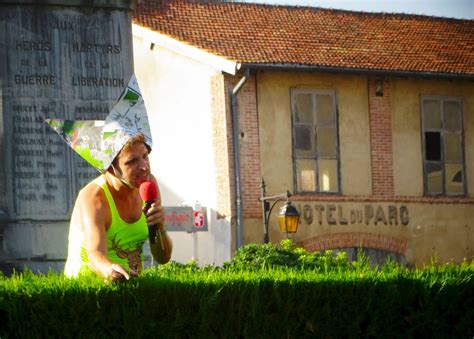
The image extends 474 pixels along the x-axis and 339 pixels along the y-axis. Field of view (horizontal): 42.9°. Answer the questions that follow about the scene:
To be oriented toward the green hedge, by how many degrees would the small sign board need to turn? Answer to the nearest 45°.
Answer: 0° — it already faces it

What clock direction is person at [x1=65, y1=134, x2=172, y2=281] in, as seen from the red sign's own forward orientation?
The person is roughly at 12 o'clock from the red sign.

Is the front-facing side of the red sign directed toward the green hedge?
yes

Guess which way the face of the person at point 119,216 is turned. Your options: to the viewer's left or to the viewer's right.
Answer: to the viewer's right

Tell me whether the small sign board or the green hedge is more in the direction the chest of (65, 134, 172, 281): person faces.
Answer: the green hedge

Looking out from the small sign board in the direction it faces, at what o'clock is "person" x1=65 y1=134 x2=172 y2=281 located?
The person is roughly at 12 o'clock from the small sign board.

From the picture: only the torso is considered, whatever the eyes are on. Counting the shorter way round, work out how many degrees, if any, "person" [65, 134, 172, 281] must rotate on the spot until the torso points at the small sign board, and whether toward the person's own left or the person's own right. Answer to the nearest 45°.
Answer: approximately 135° to the person's own left

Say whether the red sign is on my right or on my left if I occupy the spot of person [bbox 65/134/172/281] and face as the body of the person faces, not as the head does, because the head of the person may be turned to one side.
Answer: on my left
